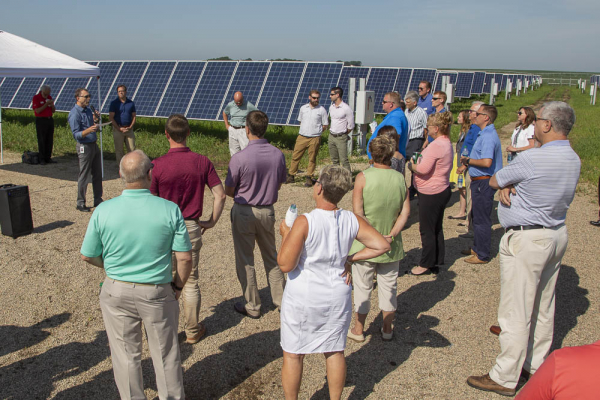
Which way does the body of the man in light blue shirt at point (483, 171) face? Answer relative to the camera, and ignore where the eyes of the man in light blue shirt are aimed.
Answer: to the viewer's left

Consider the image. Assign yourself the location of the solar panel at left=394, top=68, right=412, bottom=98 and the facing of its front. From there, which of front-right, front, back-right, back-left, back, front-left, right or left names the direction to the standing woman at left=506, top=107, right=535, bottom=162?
front-left

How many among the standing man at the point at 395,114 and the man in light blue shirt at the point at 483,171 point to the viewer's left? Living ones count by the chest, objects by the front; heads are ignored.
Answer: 2

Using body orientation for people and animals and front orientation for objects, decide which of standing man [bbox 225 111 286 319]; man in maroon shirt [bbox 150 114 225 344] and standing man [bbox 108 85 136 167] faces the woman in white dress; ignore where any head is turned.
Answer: standing man [bbox 108 85 136 167]

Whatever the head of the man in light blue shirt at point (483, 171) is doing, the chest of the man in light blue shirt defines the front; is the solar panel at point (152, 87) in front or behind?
in front

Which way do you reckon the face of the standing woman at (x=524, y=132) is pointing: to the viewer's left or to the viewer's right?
to the viewer's left

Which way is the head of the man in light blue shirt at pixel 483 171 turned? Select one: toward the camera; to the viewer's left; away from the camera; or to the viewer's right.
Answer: to the viewer's left

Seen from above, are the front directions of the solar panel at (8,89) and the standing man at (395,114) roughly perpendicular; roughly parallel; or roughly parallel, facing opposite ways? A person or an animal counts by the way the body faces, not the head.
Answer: roughly perpendicular

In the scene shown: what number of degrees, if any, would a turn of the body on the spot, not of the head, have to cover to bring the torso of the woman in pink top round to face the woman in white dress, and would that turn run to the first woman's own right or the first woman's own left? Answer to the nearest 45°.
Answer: approximately 90° to the first woman's own left

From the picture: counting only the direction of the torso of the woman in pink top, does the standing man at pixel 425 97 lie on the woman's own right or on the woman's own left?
on the woman's own right

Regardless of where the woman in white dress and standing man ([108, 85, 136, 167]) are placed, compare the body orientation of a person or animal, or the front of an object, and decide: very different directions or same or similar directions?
very different directions

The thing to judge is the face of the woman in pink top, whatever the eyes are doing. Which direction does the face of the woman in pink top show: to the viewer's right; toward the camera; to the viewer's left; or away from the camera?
to the viewer's left

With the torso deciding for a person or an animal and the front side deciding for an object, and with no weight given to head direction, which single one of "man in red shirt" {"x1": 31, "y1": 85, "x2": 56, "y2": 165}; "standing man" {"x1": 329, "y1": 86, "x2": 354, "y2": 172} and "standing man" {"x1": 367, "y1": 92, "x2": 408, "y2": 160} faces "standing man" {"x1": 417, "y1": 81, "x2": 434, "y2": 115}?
the man in red shirt

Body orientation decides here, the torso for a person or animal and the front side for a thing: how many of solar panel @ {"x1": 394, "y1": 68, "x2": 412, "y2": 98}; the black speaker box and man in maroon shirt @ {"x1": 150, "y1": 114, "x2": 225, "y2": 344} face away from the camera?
1

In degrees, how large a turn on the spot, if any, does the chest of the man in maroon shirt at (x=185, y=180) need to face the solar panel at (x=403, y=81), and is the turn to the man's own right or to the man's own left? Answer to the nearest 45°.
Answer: approximately 45° to the man's own right
